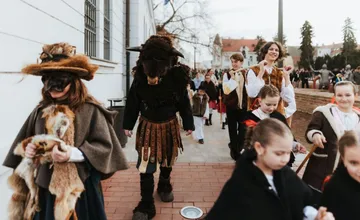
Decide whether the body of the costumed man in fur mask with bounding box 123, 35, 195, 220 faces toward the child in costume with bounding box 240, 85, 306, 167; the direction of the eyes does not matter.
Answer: no

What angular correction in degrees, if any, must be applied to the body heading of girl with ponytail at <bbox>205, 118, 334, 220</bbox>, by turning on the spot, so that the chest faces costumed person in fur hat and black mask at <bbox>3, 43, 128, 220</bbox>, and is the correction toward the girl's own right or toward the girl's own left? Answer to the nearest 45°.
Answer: approximately 135° to the girl's own right

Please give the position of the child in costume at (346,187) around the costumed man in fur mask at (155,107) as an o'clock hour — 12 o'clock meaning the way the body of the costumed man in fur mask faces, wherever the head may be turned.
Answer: The child in costume is roughly at 11 o'clock from the costumed man in fur mask.

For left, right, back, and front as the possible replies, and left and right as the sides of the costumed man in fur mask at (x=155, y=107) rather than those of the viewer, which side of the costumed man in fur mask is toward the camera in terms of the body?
front

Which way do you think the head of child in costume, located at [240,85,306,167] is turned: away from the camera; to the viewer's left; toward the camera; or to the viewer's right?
toward the camera

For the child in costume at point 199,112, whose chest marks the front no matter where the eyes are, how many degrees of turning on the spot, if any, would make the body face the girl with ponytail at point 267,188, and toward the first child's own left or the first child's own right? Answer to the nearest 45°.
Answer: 0° — they already face them

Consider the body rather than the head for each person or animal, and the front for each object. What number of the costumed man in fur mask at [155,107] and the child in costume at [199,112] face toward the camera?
2

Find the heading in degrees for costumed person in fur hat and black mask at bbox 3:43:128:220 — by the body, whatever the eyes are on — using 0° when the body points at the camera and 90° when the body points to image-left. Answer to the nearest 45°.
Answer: approximately 45°

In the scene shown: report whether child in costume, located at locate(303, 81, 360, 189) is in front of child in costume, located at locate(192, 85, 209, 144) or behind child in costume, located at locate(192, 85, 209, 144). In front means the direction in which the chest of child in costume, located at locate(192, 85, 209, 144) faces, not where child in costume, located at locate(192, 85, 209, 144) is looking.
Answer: in front

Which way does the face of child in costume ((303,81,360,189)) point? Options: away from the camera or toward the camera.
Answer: toward the camera

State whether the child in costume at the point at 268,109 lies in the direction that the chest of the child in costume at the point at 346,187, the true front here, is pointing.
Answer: no

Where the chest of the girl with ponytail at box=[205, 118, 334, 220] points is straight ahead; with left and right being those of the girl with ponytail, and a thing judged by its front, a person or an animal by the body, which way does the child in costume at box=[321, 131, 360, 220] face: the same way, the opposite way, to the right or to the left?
the same way

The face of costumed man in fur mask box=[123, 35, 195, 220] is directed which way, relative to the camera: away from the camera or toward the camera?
toward the camera

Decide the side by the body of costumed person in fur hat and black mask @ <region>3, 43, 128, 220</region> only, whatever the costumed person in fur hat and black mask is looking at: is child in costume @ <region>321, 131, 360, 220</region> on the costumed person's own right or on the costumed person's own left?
on the costumed person's own left

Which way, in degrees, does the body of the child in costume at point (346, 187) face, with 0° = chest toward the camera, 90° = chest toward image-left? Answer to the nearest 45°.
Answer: approximately 315°

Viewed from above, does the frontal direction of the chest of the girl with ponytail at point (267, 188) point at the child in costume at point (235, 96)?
no

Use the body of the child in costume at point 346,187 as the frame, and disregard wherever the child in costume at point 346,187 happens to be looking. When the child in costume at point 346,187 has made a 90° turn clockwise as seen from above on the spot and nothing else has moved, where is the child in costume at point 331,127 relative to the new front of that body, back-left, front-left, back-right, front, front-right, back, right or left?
back-right

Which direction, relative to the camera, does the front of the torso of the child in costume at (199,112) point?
toward the camera

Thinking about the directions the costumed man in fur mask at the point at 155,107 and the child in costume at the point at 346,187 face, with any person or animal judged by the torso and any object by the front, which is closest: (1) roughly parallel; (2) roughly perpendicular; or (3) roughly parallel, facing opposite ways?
roughly parallel
